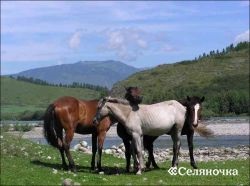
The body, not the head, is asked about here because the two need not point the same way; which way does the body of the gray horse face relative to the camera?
to the viewer's left

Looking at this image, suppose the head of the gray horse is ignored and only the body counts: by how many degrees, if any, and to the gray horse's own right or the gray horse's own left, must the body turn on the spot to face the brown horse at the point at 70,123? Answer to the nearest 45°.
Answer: approximately 45° to the gray horse's own right
